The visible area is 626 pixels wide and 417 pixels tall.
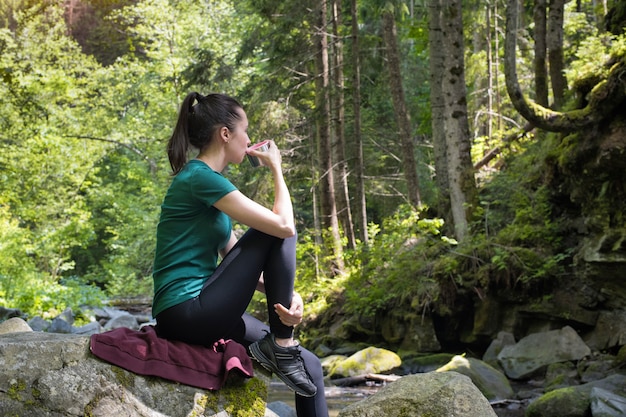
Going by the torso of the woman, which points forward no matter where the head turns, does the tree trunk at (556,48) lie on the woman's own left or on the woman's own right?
on the woman's own left

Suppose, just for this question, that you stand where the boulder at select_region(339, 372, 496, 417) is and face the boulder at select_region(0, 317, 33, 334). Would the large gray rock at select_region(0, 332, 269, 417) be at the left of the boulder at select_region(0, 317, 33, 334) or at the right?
left

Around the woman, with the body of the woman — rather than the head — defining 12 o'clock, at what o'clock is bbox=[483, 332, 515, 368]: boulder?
The boulder is roughly at 10 o'clock from the woman.

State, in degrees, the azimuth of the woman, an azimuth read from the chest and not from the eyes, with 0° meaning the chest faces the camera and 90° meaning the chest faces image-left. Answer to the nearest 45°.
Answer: approximately 270°

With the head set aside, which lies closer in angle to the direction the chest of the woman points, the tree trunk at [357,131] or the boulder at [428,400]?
the boulder

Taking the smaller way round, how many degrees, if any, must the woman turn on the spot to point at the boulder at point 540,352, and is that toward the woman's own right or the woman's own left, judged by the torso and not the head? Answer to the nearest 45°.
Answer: approximately 45° to the woman's own left

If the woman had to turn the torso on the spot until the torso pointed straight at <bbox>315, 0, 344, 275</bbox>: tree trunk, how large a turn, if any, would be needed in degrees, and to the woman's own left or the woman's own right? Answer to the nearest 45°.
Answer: approximately 90° to the woman's own left

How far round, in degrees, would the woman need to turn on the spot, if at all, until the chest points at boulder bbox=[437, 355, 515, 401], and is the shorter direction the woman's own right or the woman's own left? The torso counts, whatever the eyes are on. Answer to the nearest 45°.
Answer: approximately 45° to the woman's own left
